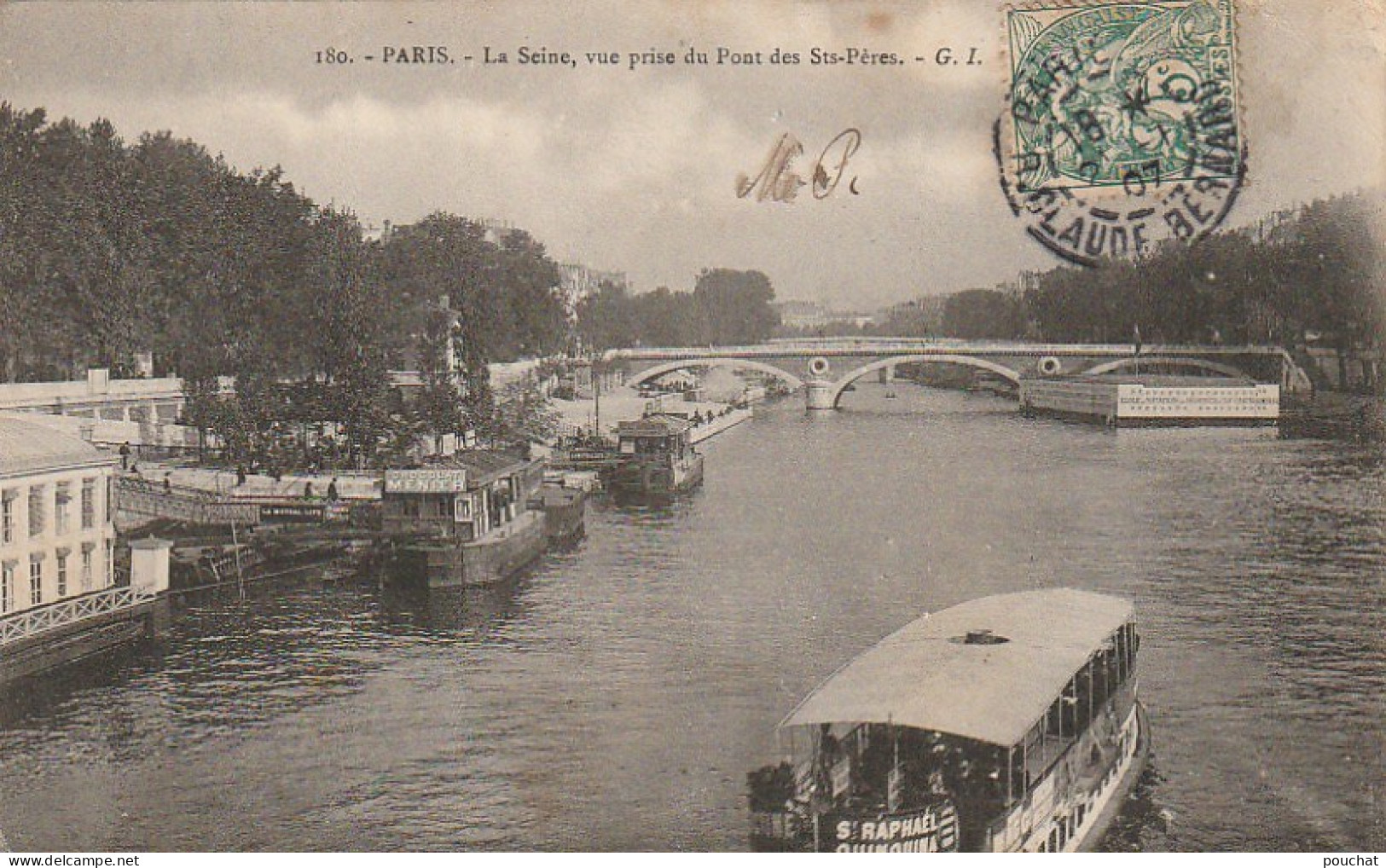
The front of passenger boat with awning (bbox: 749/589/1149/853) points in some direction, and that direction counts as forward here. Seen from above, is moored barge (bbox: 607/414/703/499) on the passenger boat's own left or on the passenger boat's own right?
on the passenger boat's own left

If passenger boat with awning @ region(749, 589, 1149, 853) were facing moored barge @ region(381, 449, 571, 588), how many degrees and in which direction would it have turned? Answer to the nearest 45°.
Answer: approximately 90° to its left

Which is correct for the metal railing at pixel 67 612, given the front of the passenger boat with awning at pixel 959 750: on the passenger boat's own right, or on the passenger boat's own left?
on the passenger boat's own left

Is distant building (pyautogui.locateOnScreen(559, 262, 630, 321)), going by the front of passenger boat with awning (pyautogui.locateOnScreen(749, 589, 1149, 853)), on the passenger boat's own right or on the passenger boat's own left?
on the passenger boat's own left

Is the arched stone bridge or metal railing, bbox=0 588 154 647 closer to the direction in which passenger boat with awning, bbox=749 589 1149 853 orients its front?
the arched stone bridge

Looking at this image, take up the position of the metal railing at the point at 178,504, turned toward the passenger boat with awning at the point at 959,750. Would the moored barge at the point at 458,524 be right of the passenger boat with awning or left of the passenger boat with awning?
left

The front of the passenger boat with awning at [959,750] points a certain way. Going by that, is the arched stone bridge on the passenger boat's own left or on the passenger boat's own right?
on the passenger boat's own left

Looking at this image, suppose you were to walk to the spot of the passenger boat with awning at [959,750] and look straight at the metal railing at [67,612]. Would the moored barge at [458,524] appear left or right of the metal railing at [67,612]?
right
